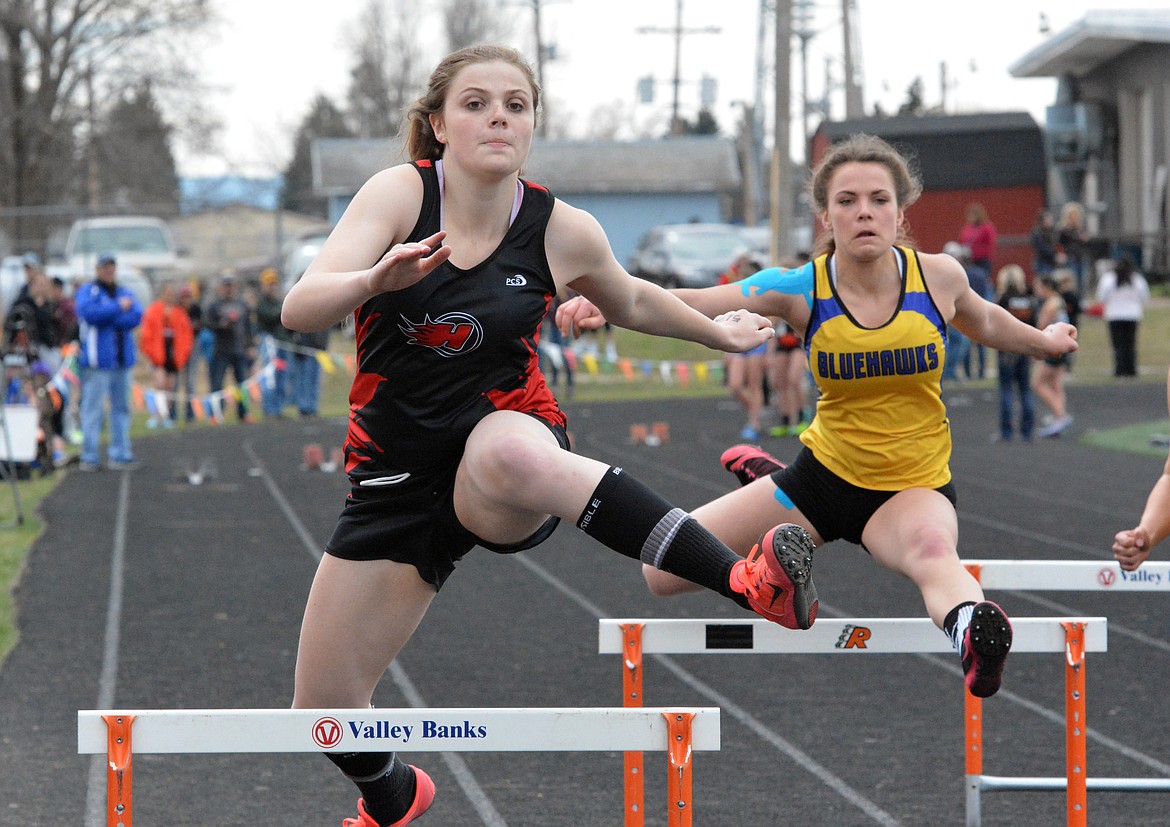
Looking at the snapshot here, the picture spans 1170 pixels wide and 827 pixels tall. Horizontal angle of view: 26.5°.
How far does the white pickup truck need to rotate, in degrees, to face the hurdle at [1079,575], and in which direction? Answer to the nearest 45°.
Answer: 0° — it already faces it

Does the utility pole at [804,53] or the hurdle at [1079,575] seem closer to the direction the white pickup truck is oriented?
the hurdle

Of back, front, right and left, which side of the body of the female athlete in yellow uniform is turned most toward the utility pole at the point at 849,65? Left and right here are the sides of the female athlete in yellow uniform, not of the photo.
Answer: back

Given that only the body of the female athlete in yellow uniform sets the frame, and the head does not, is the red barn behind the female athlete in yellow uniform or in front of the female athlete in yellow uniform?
behind
